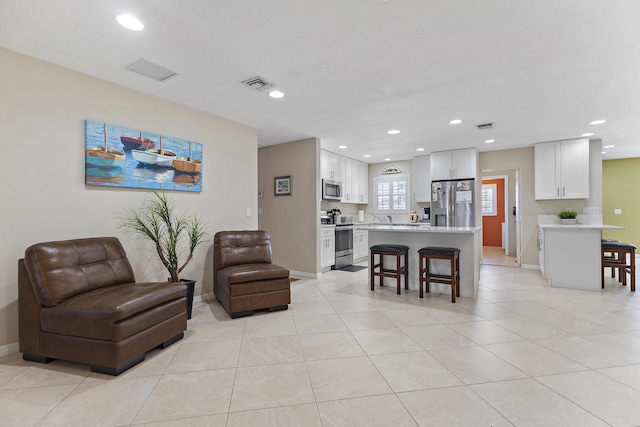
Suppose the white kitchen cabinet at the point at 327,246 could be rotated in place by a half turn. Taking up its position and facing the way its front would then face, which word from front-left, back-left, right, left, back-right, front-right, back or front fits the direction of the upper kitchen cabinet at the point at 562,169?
back-right

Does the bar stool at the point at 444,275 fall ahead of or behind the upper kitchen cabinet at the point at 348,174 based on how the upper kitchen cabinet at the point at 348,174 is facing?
ahead

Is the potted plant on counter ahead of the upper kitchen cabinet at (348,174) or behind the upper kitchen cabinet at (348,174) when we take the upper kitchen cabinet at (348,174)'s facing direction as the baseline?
ahead

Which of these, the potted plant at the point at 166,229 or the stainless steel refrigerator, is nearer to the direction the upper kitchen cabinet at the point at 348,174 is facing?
the stainless steel refrigerator

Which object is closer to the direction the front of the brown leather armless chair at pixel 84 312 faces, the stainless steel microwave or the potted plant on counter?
the potted plant on counter

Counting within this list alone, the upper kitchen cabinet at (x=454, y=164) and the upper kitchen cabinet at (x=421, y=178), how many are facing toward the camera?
2

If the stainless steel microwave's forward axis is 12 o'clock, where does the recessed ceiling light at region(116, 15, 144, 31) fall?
The recessed ceiling light is roughly at 2 o'clock from the stainless steel microwave.

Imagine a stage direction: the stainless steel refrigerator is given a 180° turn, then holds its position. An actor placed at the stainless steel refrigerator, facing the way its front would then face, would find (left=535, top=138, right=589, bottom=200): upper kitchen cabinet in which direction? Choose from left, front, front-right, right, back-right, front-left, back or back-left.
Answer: right

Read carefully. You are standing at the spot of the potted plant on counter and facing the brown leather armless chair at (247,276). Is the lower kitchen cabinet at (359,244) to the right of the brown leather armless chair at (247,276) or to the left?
right

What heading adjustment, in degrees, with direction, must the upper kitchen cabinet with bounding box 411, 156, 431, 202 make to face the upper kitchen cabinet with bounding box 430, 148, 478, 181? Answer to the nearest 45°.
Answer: approximately 45° to its left

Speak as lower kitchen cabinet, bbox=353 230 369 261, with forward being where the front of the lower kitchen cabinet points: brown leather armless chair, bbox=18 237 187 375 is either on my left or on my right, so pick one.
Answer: on my right

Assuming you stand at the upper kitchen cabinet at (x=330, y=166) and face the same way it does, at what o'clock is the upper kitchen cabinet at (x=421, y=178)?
the upper kitchen cabinet at (x=421, y=178) is roughly at 10 o'clock from the upper kitchen cabinet at (x=330, y=166).

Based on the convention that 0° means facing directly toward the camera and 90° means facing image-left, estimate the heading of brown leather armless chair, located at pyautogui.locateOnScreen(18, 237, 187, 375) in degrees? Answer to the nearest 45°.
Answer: approximately 315°

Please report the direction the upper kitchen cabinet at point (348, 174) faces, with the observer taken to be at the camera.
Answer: facing the viewer and to the right of the viewer
